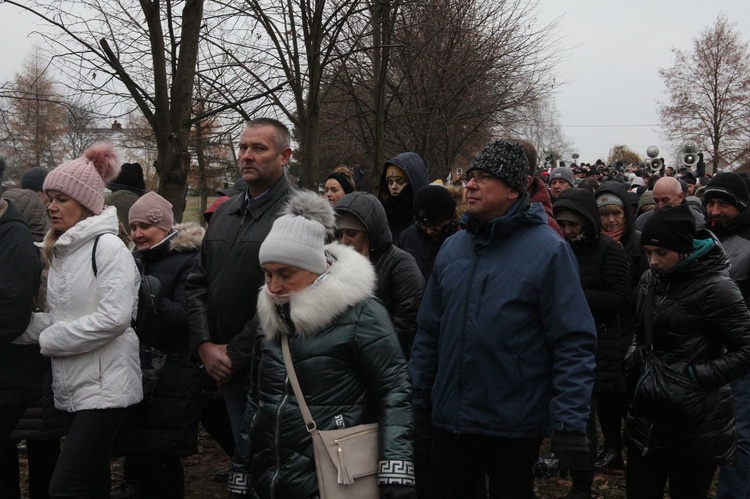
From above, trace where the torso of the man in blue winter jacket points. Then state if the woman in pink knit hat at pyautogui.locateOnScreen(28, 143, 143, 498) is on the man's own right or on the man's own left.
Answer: on the man's own right

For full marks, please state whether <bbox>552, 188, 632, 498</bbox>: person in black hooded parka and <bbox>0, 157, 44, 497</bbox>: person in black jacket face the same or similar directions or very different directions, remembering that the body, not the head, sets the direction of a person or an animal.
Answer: same or similar directions

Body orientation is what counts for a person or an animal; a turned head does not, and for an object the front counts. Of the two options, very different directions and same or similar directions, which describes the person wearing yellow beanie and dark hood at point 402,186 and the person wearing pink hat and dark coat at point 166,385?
same or similar directions

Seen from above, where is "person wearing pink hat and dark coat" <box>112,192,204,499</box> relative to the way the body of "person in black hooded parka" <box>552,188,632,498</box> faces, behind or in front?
in front

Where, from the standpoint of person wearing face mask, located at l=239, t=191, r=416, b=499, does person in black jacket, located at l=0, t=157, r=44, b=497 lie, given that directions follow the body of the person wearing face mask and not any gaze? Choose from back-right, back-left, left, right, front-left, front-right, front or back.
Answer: right

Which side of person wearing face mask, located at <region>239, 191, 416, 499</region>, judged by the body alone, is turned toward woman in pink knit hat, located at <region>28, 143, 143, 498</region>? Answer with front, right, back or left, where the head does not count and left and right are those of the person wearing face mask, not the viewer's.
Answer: right

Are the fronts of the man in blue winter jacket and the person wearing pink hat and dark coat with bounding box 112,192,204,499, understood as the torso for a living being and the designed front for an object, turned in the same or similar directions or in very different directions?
same or similar directions
